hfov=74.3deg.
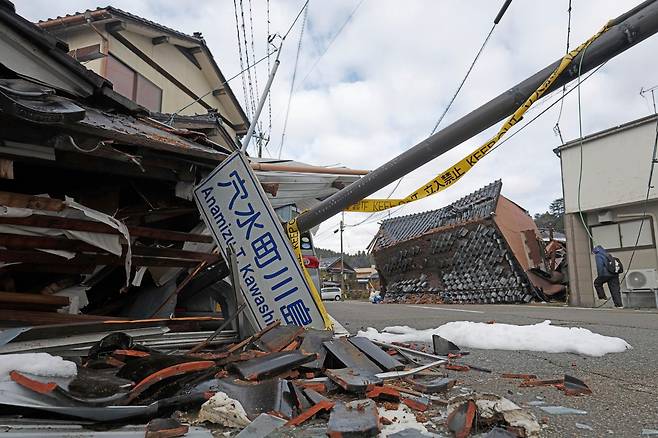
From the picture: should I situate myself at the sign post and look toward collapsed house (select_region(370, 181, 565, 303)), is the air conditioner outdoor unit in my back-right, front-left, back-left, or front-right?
front-right

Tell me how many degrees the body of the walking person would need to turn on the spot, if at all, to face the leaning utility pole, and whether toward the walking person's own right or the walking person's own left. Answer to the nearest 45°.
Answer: approximately 90° to the walking person's own left

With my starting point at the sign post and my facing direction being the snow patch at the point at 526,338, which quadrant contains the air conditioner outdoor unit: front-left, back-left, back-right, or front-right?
front-left

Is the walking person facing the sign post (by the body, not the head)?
no

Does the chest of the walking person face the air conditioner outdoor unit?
no

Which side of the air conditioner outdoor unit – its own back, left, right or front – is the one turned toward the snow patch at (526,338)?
front

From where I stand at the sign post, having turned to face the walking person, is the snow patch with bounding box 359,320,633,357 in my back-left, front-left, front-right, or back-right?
front-right

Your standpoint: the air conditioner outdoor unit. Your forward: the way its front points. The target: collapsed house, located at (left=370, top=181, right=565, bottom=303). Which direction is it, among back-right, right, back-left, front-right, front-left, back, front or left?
right

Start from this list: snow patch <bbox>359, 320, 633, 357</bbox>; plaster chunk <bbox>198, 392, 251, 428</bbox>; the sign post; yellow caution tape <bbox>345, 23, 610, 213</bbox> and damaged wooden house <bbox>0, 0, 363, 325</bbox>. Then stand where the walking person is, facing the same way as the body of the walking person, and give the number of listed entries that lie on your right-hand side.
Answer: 0

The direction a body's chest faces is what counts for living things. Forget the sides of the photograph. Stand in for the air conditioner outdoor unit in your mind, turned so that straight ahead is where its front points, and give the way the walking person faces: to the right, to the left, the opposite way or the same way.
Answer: to the right
